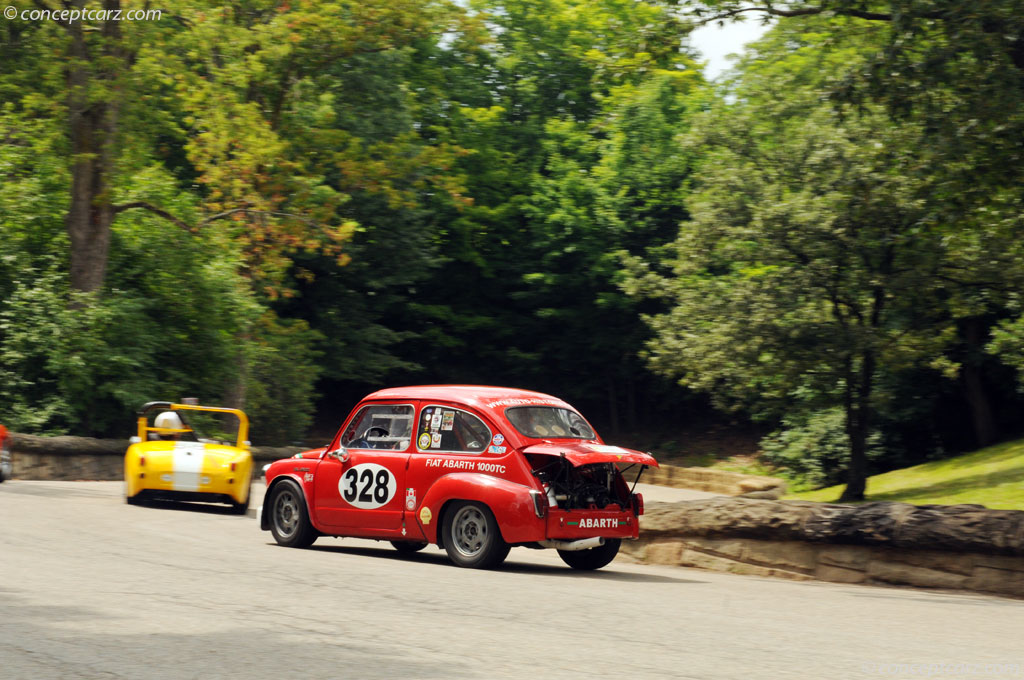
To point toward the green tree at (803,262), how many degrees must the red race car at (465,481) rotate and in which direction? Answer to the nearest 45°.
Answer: approximately 90° to its right

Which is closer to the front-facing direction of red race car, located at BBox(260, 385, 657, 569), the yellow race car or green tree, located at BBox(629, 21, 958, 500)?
the yellow race car

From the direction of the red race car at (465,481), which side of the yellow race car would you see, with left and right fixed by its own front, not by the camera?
back

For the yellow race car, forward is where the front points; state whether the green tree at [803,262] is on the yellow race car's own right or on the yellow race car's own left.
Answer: on the yellow race car's own right

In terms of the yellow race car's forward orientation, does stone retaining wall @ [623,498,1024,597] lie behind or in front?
behind

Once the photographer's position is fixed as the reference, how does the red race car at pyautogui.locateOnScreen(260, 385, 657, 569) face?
facing away from the viewer and to the left of the viewer

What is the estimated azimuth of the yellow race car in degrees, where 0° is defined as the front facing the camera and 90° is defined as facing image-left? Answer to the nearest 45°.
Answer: approximately 180°

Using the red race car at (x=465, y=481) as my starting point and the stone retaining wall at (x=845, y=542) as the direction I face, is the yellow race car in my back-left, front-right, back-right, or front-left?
back-left

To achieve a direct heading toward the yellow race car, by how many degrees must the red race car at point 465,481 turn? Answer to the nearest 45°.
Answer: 0° — it already faces it

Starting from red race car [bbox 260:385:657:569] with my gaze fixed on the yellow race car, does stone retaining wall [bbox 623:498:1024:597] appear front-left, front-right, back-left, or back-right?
back-right
